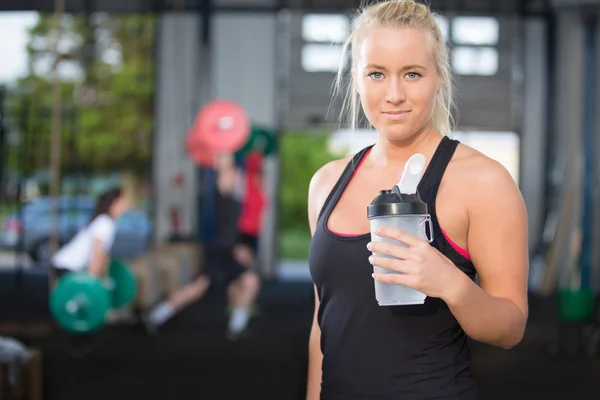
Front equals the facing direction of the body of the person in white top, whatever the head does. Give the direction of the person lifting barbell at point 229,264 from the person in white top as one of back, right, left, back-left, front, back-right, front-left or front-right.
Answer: front-left

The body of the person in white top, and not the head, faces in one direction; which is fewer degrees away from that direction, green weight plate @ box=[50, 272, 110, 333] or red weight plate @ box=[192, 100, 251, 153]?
the red weight plate

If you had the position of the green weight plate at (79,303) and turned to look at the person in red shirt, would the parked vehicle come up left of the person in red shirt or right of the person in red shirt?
left

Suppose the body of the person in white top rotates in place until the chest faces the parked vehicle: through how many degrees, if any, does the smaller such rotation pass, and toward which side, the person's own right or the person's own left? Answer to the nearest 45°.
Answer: approximately 90° to the person's own left

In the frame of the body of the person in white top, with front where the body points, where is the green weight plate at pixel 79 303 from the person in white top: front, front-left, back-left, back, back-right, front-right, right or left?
right

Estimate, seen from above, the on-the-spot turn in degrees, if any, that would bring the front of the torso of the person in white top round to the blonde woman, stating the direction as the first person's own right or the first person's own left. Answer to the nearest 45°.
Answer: approximately 90° to the first person's own right

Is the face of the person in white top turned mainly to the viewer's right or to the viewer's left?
to the viewer's right

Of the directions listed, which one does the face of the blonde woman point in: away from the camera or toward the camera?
toward the camera

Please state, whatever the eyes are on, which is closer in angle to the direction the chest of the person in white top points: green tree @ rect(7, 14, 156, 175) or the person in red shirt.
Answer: the person in red shirt

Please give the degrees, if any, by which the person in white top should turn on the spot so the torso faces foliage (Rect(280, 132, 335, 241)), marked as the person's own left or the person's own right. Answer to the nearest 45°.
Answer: approximately 90° to the person's own left

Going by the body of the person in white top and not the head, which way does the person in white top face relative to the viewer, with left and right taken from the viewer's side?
facing to the right of the viewer

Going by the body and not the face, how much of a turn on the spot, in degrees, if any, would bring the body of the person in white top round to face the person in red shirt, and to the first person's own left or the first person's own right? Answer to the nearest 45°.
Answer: approximately 45° to the first person's own left
